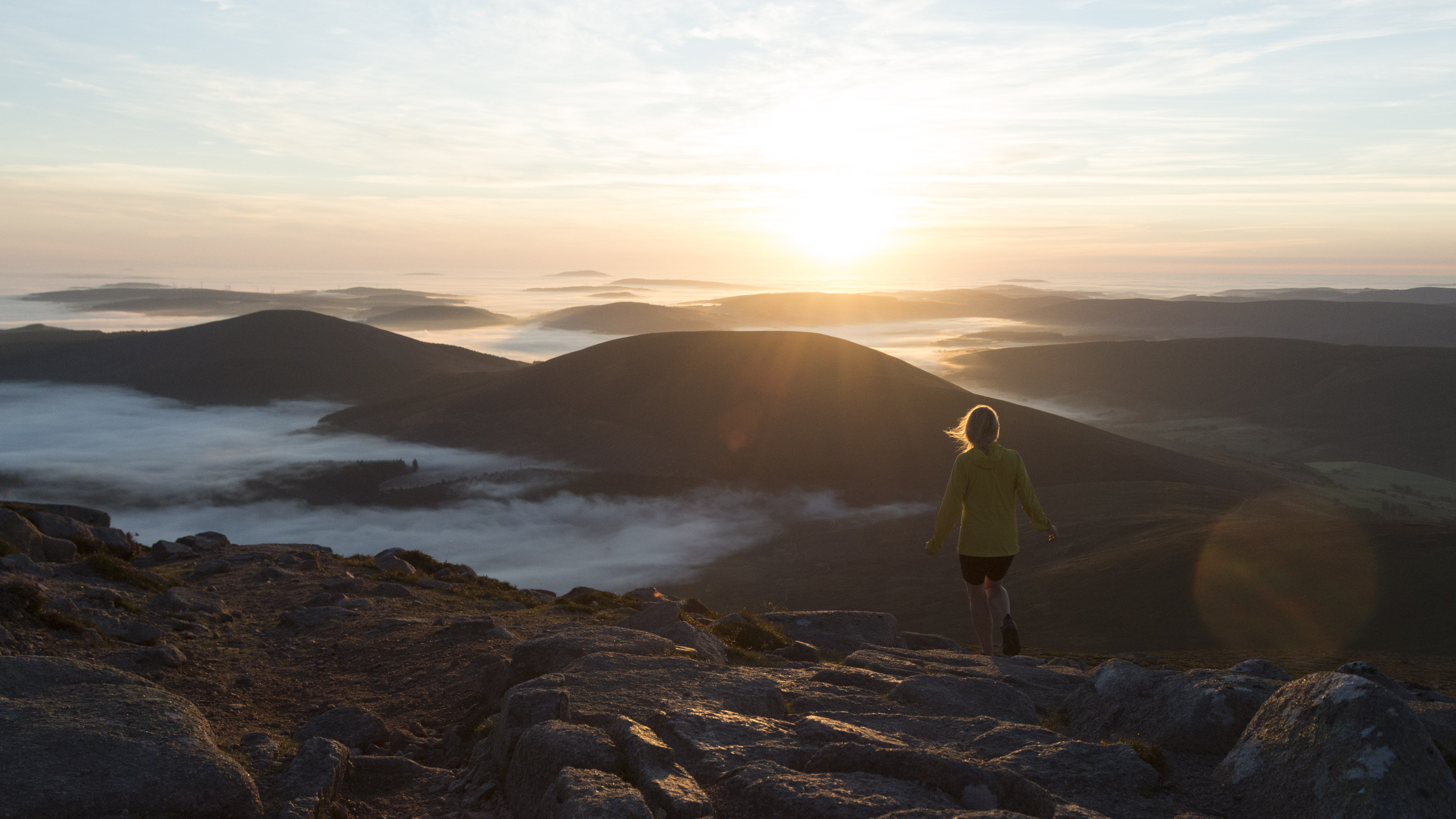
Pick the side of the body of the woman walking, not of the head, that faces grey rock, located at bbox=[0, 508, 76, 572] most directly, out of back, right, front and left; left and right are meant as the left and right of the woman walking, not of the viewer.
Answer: left

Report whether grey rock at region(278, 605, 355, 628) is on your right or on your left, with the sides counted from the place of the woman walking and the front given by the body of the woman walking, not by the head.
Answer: on your left

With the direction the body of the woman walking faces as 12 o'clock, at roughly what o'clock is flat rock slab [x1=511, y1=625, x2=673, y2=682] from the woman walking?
The flat rock slab is roughly at 8 o'clock from the woman walking.

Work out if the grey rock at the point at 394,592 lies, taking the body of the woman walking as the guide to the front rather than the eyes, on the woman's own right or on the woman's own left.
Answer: on the woman's own left

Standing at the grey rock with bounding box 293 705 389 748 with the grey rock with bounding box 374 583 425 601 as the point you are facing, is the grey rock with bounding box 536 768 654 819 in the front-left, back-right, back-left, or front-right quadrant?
back-right

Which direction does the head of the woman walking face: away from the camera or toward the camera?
away from the camera

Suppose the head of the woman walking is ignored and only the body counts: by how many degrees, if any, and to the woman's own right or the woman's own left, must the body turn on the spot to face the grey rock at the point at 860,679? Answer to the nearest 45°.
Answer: approximately 135° to the woman's own left

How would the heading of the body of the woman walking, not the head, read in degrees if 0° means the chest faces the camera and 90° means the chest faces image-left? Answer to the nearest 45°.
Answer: approximately 180°

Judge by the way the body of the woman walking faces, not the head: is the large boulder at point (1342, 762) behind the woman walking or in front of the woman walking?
behind

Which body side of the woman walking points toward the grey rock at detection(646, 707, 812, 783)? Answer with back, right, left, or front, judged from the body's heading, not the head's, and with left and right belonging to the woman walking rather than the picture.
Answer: back
